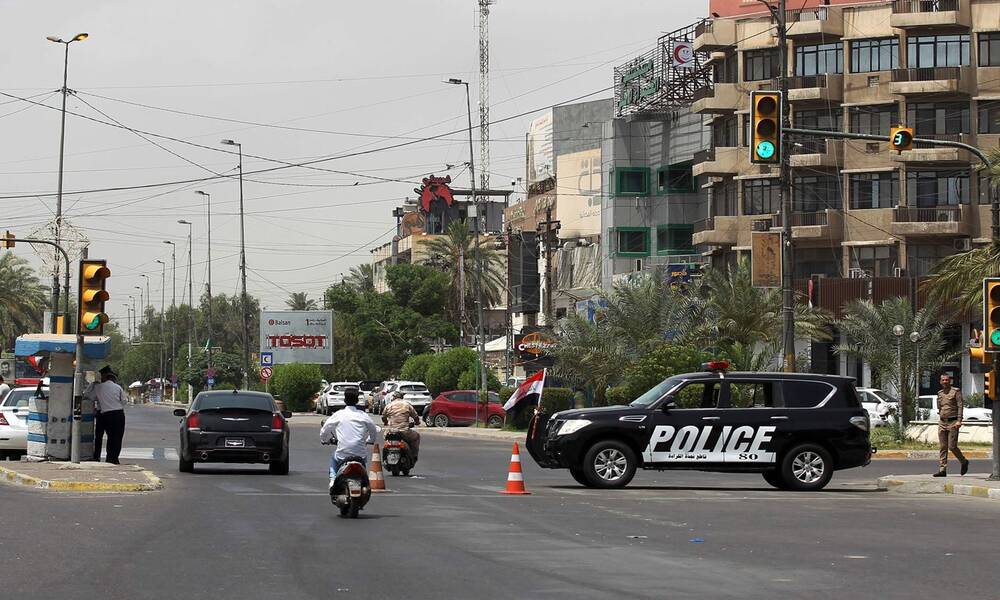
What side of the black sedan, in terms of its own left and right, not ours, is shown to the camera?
back

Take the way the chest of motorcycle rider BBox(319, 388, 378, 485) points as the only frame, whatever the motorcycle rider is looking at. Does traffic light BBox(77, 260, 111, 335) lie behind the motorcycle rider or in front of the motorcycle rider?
in front

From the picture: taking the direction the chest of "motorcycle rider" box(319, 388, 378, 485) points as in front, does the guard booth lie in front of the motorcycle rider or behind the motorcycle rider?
in front

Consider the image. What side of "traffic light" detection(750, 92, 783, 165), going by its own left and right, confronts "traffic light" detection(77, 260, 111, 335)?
right

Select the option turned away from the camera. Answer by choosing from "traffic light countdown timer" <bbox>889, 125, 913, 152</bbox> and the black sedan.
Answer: the black sedan

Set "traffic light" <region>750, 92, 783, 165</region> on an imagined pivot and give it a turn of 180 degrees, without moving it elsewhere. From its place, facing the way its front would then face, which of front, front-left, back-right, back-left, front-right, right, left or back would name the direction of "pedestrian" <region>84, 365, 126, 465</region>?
left

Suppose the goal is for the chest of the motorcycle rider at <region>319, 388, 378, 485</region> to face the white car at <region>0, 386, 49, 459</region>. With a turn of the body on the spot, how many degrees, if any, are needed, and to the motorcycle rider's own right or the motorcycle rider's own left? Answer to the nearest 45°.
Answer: approximately 45° to the motorcycle rider's own left

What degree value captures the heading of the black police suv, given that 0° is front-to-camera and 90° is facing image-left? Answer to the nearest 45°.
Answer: approximately 90°

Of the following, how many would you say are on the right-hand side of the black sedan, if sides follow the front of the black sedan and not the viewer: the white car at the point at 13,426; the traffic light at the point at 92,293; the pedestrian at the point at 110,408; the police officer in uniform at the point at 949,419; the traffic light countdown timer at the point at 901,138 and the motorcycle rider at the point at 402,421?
3

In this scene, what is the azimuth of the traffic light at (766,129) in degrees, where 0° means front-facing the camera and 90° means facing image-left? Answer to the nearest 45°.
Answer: approximately 0°

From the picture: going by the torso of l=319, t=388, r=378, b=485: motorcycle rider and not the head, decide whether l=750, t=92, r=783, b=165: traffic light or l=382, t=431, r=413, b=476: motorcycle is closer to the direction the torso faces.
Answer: the motorcycle

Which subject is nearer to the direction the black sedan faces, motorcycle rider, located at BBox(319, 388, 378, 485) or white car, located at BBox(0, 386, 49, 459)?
the white car

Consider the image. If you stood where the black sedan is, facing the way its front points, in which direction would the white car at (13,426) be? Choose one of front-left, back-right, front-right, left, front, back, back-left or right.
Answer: front-left

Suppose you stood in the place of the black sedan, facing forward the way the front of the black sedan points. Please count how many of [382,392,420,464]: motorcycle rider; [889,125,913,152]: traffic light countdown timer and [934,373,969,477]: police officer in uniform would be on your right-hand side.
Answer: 3

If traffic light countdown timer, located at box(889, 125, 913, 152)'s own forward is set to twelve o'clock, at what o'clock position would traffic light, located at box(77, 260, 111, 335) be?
traffic light, located at box(77, 260, 111, 335) is roughly at 2 o'clock from traffic light countdown timer, located at box(889, 125, 913, 152).
